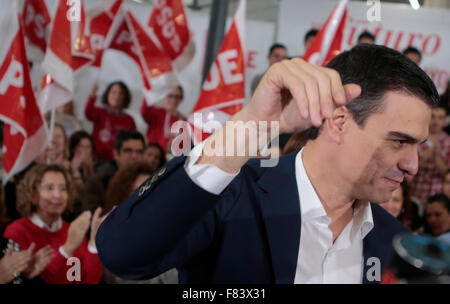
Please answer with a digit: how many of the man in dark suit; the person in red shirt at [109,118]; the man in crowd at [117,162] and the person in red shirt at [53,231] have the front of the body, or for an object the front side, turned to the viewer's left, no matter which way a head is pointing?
0

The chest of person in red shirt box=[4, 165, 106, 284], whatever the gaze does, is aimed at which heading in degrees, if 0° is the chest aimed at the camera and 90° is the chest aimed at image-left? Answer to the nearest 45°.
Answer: approximately 315°

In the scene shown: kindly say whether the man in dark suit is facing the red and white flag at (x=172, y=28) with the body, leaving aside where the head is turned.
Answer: no

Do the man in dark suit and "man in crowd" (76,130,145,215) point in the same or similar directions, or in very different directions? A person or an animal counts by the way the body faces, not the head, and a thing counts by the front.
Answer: same or similar directions

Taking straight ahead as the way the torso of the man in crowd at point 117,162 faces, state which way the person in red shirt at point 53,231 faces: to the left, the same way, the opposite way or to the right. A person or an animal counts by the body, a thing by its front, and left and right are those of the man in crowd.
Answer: the same way

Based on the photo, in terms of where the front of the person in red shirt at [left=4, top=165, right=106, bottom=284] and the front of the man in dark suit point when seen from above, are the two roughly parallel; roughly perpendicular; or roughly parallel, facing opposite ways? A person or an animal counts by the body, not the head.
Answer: roughly parallel

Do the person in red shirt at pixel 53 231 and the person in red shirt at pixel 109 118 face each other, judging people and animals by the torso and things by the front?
no

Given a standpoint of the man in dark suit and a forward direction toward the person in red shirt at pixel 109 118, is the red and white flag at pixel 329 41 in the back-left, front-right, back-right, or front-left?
front-right

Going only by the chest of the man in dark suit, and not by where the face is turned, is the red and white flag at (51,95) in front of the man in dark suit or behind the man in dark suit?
behind

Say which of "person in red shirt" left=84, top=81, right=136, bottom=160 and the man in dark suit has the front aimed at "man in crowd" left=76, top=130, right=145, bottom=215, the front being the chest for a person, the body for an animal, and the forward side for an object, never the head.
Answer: the person in red shirt

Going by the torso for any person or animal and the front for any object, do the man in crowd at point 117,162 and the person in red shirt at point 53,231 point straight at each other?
no

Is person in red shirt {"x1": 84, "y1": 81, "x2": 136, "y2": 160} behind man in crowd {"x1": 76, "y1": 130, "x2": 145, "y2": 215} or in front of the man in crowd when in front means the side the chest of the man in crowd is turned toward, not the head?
behind

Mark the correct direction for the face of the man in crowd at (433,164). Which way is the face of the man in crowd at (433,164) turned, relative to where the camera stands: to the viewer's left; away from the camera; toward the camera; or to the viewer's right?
toward the camera

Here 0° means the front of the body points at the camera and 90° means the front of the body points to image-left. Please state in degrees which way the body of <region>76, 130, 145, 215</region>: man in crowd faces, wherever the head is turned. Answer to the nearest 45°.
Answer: approximately 315°

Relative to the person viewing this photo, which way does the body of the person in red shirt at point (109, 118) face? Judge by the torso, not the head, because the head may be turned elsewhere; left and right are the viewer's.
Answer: facing the viewer
